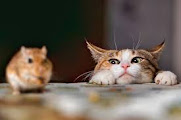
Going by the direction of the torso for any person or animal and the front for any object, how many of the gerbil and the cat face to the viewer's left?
0

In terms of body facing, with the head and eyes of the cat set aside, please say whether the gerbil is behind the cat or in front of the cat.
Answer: in front

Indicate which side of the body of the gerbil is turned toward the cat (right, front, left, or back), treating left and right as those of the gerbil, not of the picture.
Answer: left

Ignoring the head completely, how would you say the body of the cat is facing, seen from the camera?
toward the camera
